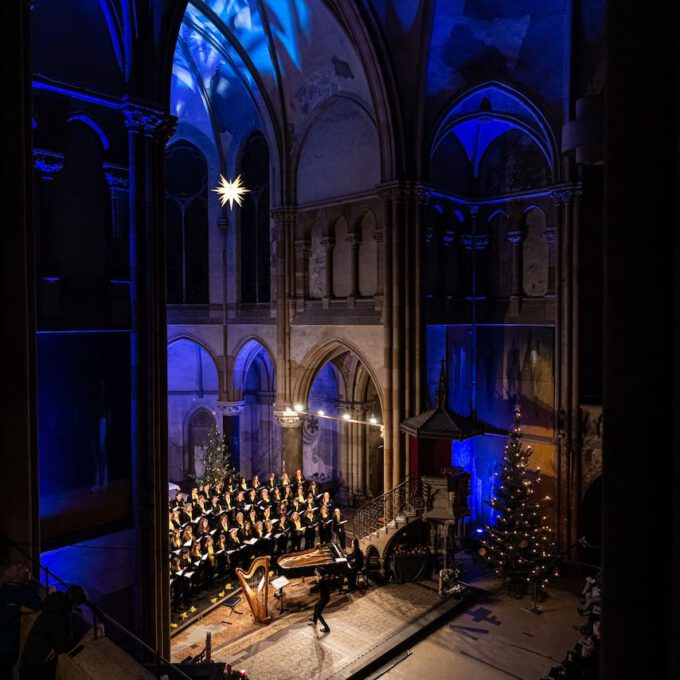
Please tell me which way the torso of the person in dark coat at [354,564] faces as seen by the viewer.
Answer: to the viewer's left

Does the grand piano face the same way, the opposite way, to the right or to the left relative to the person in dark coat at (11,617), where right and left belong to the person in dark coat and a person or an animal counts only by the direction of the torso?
to the right

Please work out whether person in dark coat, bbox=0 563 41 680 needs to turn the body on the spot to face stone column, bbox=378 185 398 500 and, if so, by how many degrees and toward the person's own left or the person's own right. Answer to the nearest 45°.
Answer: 0° — they already face it

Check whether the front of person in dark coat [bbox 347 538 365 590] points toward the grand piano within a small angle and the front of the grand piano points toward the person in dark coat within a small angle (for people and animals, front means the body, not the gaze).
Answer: yes

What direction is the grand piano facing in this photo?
to the viewer's right

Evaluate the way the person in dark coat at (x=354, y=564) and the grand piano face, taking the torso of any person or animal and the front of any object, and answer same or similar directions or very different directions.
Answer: very different directions

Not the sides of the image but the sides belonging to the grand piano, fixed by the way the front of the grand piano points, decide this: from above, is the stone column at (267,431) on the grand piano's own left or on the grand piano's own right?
on the grand piano's own left

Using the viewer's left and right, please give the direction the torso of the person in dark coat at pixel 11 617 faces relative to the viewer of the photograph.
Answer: facing away from the viewer and to the right of the viewer

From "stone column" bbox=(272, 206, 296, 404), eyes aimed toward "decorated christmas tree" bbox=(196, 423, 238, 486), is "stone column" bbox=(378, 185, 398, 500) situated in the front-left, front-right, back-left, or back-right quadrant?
back-left

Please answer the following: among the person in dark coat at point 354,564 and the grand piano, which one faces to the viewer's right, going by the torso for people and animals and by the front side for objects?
the grand piano
